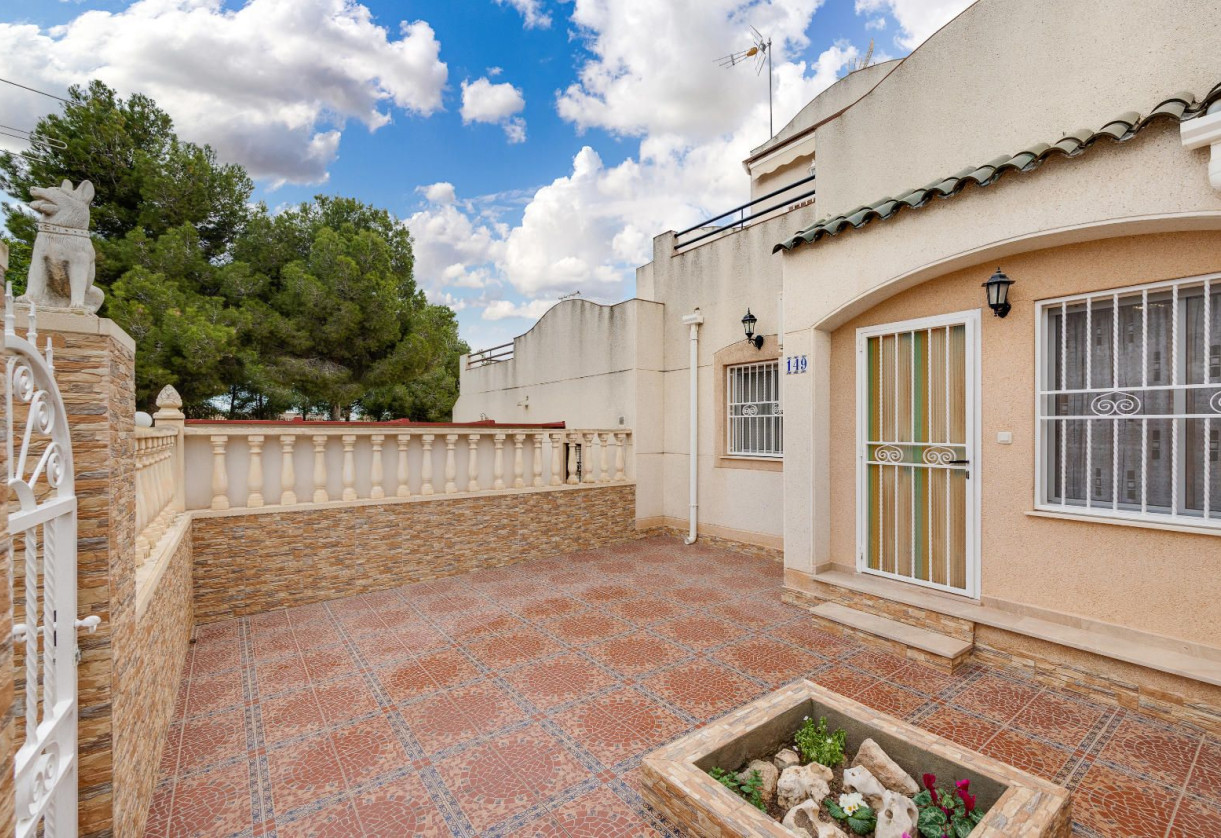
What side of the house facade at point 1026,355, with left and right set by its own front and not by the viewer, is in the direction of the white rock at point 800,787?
front

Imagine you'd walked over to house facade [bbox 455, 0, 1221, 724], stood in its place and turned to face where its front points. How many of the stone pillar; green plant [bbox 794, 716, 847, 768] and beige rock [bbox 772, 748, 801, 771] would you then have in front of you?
3

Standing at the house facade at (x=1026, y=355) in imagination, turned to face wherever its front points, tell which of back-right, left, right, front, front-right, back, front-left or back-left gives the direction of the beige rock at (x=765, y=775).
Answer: front

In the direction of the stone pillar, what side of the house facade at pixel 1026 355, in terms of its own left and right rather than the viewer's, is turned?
front

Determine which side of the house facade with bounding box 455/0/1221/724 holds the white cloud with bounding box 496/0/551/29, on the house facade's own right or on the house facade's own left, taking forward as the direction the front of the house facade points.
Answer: on the house facade's own right

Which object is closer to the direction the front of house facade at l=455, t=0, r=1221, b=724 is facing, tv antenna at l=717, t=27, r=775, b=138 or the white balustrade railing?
the white balustrade railing

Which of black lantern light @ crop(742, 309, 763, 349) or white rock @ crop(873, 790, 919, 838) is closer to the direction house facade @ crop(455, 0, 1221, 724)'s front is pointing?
the white rock

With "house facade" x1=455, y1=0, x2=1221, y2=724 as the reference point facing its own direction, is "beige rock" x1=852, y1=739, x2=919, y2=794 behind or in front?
in front

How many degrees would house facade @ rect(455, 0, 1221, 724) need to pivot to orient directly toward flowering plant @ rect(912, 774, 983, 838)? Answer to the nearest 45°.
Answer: approximately 45° to its left

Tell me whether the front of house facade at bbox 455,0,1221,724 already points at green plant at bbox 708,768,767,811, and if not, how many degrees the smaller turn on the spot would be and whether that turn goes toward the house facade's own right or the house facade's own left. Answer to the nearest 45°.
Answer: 0° — it already faces it

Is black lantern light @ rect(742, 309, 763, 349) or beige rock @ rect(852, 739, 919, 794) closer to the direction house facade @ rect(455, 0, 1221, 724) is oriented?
the beige rock

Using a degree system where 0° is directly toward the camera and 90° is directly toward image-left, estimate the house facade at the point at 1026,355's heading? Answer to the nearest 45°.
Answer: approximately 45°
